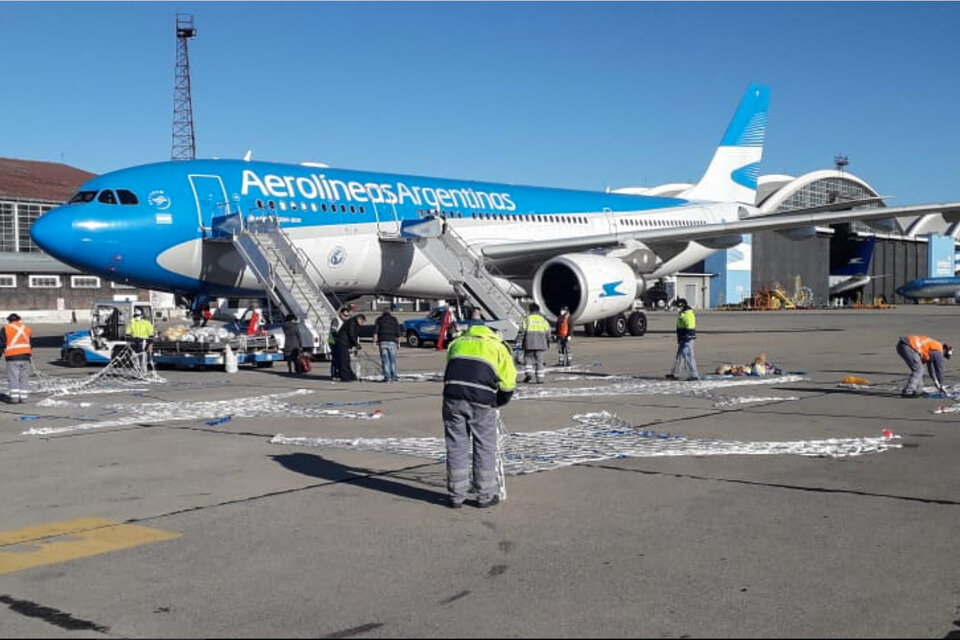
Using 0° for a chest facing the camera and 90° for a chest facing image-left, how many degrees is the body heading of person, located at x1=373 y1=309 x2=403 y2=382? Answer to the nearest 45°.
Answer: approximately 180°

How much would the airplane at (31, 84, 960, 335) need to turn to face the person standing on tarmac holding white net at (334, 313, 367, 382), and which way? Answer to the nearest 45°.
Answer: approximately 45° to its left

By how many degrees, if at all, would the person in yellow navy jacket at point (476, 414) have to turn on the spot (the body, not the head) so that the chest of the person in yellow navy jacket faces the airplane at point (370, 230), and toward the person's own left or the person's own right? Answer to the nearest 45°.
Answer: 0° — they already face it

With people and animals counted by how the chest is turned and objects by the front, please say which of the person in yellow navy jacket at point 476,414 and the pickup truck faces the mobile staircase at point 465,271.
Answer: the person in yellow navy jacket

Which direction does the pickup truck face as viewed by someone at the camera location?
facing to the left of the viewer

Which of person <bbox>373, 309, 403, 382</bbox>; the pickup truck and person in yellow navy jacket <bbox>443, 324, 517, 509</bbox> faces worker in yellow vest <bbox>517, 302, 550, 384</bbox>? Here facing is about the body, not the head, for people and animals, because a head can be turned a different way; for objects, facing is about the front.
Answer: person in yellow navy jacket <bbox>443, 324, 517, 509</bbox>

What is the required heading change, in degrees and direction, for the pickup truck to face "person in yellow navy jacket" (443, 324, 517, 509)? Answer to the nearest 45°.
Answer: approximately 90° to its left

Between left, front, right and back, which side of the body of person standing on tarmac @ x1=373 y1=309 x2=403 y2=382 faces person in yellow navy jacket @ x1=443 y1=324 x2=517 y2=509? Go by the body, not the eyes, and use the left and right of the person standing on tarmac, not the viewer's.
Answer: back

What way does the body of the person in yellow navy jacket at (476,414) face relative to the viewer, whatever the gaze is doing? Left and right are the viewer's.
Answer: facing away from the viewer

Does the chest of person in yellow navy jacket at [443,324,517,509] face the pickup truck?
yes

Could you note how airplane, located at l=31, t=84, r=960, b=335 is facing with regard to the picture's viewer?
facing the viewer and to the left of the viewer

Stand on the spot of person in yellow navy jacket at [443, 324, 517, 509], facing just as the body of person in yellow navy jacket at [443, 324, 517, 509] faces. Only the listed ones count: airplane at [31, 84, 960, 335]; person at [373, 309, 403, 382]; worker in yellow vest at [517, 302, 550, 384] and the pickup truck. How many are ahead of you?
4

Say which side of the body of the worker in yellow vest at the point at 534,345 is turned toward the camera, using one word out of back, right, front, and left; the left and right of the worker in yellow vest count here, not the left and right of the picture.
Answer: back

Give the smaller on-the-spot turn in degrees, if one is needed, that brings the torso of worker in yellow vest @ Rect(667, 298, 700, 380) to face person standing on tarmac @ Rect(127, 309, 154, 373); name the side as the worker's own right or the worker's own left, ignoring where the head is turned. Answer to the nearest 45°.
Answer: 0° — they already face them

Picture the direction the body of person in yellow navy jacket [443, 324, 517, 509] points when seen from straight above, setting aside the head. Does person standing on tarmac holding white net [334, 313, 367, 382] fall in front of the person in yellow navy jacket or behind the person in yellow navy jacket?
in front
